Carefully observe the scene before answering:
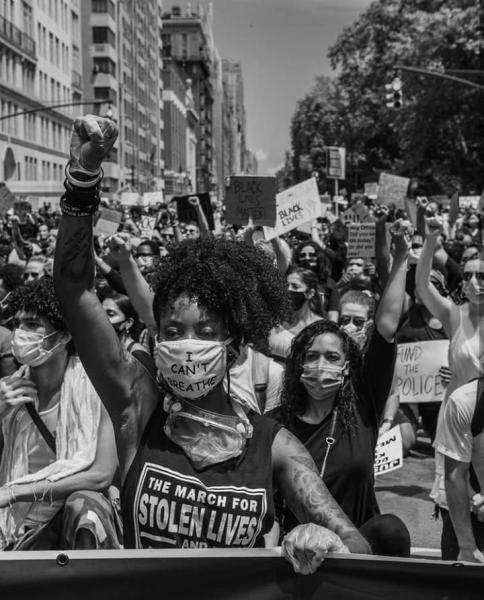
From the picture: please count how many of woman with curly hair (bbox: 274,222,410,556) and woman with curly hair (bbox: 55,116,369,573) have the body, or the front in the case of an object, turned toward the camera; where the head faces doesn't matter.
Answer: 2

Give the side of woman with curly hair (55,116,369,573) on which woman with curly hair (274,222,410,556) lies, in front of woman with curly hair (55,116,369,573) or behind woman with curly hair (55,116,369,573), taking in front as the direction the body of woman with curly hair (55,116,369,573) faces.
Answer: behind

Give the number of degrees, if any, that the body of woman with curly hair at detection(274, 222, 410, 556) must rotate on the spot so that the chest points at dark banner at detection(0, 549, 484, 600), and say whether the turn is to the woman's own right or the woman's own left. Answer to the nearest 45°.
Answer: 0° — they already face it

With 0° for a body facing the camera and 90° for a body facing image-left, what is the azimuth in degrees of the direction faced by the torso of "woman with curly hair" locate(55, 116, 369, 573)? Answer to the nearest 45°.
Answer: approximately 0°

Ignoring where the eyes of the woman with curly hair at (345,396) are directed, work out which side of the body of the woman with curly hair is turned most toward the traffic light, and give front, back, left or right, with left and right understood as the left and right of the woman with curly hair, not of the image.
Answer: back
